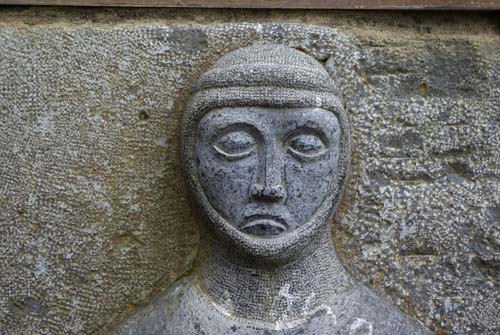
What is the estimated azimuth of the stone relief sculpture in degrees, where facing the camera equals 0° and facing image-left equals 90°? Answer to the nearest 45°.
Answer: approximately 0°
